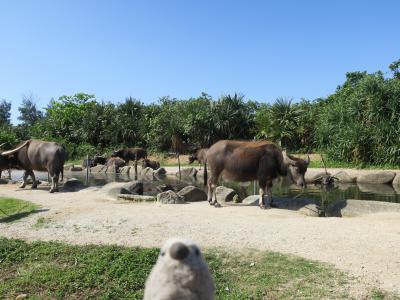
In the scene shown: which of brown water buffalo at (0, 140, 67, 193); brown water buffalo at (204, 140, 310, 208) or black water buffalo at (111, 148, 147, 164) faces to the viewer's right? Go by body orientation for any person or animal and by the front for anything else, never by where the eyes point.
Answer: brown water buffalo at (204, 140, 310, 208)

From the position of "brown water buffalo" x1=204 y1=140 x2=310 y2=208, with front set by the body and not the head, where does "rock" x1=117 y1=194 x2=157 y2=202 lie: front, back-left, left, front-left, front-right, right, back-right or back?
back

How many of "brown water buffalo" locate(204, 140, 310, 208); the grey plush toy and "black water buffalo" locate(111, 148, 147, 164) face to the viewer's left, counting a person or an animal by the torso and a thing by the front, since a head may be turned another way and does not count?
1

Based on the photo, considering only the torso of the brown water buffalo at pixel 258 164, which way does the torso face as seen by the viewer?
to the viewer's right

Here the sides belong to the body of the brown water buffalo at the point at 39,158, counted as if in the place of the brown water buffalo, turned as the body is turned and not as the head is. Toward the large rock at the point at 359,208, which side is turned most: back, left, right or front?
back

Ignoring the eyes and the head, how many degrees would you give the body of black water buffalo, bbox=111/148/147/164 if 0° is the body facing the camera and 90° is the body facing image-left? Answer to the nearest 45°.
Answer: approximately 90°

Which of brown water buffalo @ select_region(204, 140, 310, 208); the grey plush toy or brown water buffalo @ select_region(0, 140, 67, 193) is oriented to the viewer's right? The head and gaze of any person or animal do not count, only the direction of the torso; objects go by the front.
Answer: brown water buffalo @ select_region(204, 140, 310, 208)
